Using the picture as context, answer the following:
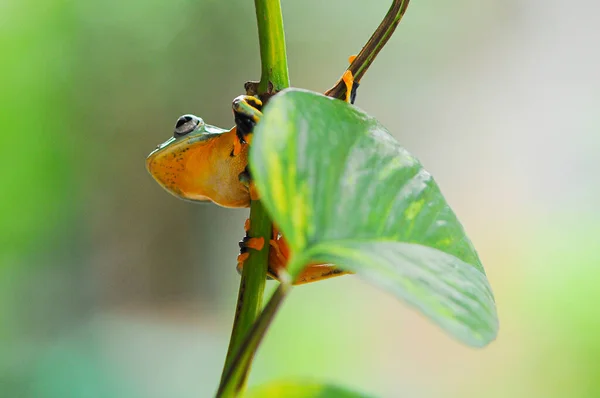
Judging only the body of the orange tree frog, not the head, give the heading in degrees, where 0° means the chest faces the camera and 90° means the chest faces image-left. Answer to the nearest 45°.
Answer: approximately 90°
